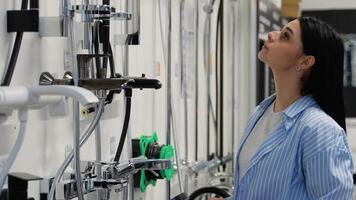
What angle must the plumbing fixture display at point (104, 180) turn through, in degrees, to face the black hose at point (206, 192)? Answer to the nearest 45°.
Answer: approximately 45° to its left

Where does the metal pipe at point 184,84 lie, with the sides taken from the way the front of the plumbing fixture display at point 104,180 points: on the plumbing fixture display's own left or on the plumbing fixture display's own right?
on the plumbing fixture display's own left

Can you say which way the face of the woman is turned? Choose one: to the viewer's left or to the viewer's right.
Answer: to the viewer's left
